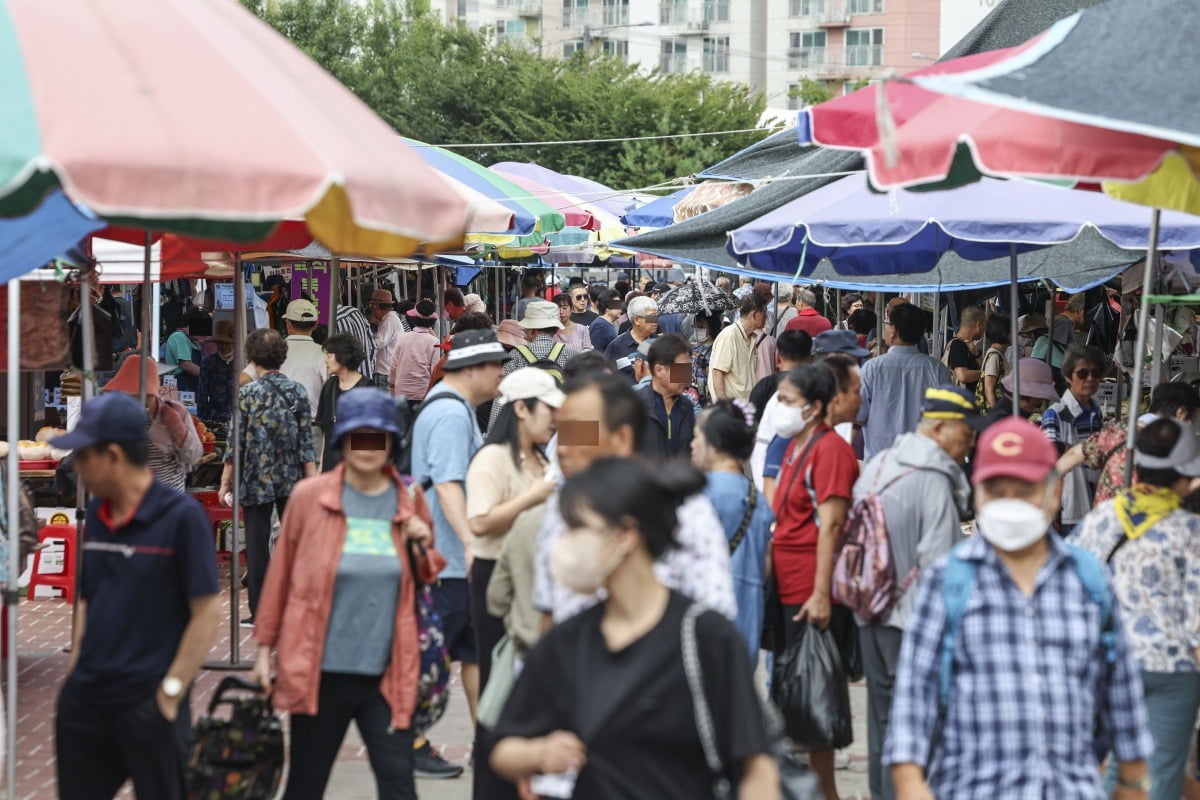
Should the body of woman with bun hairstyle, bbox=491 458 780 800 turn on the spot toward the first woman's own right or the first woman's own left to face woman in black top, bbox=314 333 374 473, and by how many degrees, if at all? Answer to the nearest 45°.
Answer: approximately 135° to the first woman's own right

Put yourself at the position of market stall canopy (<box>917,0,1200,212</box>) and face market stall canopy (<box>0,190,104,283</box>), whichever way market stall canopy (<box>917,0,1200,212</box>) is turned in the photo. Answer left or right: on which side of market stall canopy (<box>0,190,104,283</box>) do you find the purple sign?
right

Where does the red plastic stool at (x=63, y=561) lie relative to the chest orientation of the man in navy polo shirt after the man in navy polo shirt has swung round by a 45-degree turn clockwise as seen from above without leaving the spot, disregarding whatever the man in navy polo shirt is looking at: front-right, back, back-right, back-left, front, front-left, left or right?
right

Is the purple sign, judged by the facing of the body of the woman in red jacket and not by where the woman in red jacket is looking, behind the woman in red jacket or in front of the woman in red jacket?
behind

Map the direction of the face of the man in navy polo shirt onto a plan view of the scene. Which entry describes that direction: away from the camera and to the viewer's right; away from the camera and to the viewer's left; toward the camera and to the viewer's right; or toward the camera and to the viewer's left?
toward the camera and to the viewer's left

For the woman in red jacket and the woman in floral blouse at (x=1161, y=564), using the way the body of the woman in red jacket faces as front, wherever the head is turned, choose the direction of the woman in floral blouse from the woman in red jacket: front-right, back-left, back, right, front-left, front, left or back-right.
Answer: left

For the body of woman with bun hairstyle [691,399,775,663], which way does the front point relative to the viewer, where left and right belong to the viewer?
facing away from the viewer and to the left of the viewer

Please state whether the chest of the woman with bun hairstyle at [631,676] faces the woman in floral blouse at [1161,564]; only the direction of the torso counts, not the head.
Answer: no

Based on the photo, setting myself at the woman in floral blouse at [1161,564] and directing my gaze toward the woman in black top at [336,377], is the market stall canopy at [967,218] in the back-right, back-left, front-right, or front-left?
front-right

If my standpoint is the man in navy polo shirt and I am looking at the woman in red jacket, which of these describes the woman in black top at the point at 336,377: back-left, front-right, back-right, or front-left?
front-left

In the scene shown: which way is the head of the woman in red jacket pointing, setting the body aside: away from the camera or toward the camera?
toward the camera

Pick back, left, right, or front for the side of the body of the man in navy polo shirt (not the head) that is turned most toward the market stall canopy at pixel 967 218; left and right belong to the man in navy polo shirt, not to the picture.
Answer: back

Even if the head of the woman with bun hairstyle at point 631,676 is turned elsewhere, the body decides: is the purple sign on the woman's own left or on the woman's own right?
on the woman's own right

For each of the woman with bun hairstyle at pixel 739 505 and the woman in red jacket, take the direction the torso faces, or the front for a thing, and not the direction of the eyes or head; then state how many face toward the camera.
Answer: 1

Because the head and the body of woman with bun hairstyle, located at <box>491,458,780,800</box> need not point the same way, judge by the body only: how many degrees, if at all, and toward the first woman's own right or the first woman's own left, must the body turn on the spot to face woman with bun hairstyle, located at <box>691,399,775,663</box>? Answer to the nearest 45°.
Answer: approximately 135° to the first woman's own right

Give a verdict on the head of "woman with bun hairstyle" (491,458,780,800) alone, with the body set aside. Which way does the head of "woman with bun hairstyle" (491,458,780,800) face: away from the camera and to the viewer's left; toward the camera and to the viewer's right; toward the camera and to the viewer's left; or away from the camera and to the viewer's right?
toward the camera and to the viewer's left

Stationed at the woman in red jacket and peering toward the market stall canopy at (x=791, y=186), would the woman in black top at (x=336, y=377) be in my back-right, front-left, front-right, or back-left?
front-left

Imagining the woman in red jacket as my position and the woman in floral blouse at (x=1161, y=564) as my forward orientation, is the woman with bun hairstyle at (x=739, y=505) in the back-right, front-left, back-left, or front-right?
front-left

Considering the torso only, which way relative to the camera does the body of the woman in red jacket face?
toward the camera
